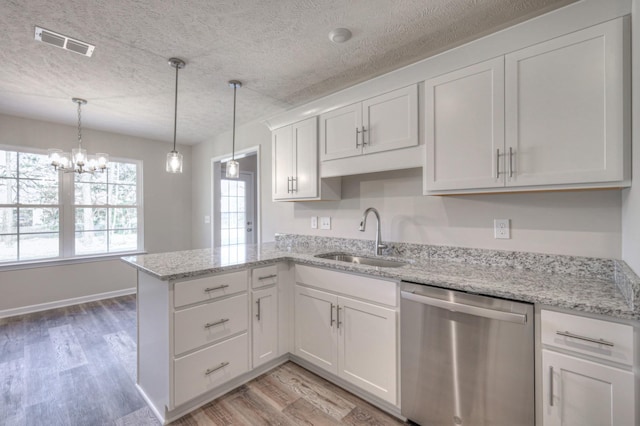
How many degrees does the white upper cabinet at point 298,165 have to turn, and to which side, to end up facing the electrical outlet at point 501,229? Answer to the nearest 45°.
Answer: approximately 90° to its left

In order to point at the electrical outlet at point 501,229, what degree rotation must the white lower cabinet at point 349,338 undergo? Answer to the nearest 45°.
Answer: approximately 135° to its left

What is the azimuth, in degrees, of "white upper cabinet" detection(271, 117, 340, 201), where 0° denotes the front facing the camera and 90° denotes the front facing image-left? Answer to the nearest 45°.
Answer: approximately 45°

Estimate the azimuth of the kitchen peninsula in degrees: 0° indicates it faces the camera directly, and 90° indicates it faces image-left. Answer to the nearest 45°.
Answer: approximately 315°

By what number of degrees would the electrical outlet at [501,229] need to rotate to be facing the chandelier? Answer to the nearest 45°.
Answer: approximately 90° to its right

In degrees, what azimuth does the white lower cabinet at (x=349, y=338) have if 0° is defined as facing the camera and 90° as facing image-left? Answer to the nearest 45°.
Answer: approximately 45°

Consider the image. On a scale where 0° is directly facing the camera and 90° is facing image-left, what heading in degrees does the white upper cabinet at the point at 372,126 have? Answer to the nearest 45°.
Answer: approximately 45°
